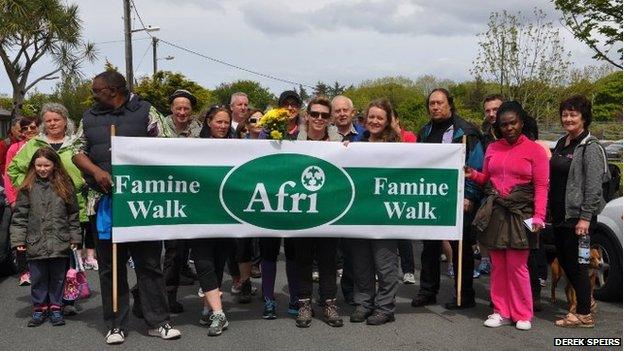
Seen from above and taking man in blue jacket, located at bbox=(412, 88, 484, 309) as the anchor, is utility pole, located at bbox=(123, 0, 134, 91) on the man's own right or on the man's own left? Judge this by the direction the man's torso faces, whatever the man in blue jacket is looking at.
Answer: on the man's own right

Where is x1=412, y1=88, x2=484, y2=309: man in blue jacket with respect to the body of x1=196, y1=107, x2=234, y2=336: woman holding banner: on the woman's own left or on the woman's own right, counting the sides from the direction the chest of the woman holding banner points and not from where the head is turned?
on the woman's own left

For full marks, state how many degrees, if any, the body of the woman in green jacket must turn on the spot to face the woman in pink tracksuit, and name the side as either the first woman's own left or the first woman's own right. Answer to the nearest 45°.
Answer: approximately 45° to the first woman's own left

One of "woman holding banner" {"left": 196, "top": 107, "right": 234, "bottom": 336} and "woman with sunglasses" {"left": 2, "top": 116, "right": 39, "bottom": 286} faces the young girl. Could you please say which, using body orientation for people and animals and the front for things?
the woman with sunglasses

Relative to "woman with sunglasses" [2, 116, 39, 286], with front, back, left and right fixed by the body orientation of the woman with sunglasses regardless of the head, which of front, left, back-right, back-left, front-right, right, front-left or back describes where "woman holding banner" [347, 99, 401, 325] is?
front-left

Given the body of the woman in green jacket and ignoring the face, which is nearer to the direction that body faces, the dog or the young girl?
the young girl

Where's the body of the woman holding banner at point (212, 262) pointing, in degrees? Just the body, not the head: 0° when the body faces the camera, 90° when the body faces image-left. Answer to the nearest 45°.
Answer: approximately 0°

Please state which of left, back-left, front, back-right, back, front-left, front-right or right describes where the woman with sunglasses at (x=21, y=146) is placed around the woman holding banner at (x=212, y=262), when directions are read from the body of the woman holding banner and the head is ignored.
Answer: back-right

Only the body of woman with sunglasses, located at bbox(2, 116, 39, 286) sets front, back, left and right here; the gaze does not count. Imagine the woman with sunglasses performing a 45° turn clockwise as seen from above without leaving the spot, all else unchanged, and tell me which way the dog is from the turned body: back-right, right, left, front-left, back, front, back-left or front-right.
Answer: left

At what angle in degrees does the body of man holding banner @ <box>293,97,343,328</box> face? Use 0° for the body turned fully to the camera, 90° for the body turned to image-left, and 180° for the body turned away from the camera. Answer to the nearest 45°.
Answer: approximately 0°

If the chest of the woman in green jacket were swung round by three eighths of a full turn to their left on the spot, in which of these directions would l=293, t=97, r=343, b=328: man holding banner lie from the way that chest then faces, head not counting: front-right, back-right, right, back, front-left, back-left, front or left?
right

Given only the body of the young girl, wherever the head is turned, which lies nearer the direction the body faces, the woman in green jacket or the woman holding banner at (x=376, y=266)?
the woman holding banner
